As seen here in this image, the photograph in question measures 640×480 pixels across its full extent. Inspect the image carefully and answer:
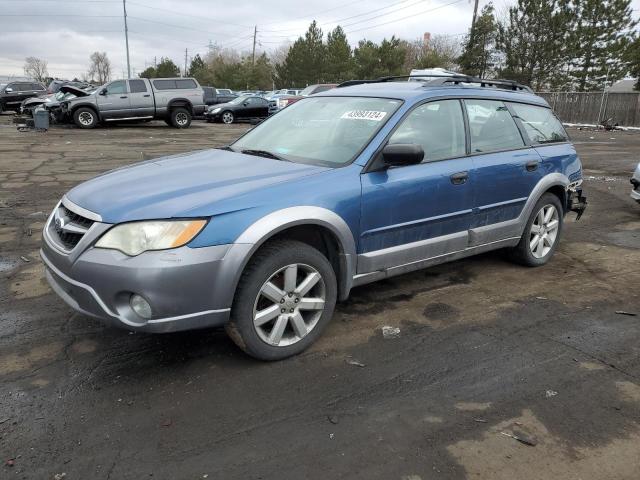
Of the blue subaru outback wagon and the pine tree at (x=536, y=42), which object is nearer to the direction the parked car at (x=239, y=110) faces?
the blue subaru outback wagon

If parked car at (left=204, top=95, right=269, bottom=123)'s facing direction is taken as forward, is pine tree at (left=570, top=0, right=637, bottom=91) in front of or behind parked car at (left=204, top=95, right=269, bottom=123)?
behind

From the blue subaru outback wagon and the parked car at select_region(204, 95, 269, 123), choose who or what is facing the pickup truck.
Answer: the parked car

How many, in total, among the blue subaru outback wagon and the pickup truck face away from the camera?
0

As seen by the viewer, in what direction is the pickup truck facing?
to the viewer's left

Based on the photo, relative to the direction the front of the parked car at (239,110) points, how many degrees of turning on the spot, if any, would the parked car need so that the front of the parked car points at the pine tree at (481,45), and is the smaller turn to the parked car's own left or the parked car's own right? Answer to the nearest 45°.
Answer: approximately 180°

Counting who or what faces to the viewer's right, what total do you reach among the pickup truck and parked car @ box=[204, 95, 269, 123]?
0

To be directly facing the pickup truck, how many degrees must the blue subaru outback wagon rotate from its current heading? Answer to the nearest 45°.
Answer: approximately 135° to its right

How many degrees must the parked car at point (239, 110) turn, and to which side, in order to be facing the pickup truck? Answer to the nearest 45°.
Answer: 0° — it already faces it

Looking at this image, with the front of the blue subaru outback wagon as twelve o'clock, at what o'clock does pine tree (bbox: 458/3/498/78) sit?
The pine tree is roughly at 5 o'clock from the blue subaru outback wagon.

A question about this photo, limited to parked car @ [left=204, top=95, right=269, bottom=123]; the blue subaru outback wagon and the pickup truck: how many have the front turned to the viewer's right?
0

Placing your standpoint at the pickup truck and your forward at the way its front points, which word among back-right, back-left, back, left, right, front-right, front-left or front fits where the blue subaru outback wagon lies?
left

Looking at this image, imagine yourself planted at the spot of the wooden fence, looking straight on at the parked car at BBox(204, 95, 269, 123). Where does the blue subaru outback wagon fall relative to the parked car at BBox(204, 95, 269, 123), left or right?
left

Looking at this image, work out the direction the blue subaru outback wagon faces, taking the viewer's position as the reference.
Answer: facing the viewer and to the left of the viewer

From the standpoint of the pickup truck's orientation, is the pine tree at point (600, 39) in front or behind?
behind
